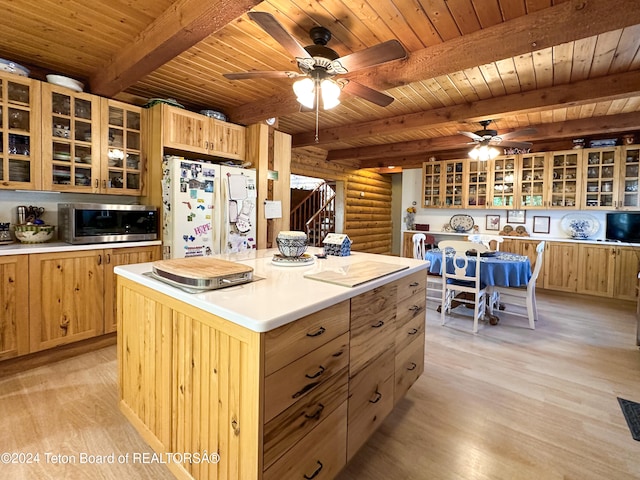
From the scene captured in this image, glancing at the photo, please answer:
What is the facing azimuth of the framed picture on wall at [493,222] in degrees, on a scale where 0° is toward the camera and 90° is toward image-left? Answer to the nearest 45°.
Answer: approximately 0°

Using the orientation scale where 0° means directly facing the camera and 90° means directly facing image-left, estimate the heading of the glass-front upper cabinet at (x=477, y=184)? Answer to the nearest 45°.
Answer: approximately 0°

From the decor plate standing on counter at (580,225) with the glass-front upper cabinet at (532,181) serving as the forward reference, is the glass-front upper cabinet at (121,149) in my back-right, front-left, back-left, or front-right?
front-left

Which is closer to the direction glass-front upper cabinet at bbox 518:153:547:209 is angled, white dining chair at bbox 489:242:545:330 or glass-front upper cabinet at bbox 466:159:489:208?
the white dining chair

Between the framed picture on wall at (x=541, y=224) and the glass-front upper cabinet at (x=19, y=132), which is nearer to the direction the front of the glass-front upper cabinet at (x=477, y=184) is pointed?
the glass-front upper cabinet

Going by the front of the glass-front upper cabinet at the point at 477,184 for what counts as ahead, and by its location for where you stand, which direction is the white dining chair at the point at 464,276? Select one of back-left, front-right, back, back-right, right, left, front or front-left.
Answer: front

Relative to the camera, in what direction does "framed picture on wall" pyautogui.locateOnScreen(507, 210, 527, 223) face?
facing the viewer

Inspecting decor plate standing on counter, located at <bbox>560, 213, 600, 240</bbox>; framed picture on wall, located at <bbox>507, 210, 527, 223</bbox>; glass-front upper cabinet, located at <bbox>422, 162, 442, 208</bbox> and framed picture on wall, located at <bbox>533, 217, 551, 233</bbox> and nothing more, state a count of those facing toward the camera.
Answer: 4

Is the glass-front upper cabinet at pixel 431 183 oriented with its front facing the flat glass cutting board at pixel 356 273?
yes

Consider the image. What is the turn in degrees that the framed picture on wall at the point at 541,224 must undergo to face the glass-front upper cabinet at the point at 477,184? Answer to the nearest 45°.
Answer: approximately 90° to its right

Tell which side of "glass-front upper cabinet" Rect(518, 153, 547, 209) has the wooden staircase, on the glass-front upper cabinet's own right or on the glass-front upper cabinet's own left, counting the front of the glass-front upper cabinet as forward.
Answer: on the glass-front upper cabinet's own right

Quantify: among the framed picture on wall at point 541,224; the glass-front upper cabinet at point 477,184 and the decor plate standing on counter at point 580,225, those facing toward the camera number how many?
3

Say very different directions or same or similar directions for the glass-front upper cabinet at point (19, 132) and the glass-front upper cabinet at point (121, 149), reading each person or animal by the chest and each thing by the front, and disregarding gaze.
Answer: same or similar directions

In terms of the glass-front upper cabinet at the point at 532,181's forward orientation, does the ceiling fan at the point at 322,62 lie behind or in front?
in front

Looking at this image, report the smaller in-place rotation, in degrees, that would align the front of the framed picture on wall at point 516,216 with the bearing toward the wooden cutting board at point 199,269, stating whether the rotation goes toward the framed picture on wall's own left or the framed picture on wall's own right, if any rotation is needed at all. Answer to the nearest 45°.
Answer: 0° — it already faces it

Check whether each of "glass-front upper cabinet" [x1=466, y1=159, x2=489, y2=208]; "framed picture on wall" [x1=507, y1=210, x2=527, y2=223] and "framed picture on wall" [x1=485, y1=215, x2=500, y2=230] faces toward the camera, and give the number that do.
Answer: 3

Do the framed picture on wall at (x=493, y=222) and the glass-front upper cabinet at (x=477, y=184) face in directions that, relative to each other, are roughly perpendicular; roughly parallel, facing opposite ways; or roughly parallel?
roughly parallel

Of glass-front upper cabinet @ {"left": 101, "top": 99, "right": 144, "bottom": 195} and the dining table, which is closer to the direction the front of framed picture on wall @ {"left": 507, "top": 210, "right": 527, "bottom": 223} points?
the dining table

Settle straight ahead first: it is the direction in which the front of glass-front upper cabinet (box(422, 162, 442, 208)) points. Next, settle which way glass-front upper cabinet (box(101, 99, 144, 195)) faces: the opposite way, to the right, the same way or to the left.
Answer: to the left

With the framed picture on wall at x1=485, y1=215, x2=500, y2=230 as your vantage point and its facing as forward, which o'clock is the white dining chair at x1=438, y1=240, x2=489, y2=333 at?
The white dining chair is roughly at 12 o'clock from the framed picture on wall.

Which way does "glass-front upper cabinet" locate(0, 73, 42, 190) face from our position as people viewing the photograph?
facing the viewer and to the right of the viewer
